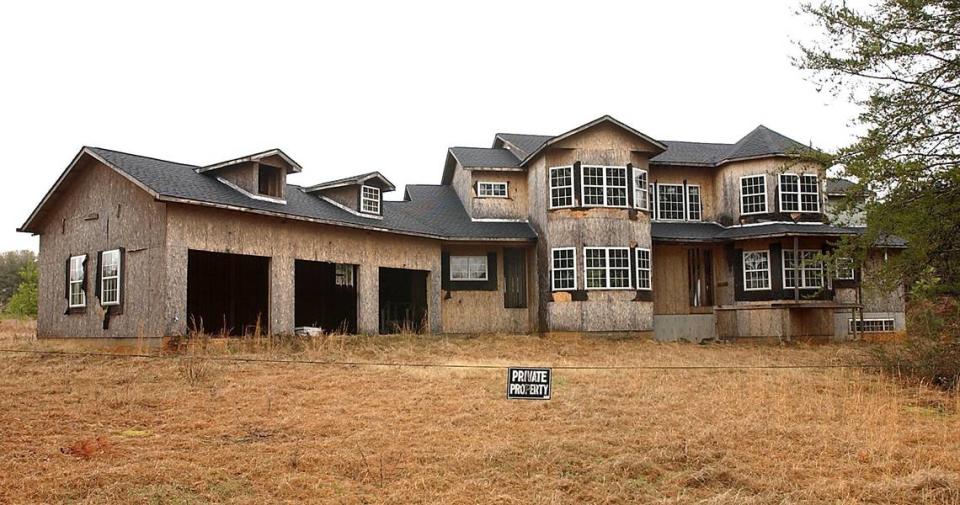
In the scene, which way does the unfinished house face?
toward the camera

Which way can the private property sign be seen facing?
toward the camera

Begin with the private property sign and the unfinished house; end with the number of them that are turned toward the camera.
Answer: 2

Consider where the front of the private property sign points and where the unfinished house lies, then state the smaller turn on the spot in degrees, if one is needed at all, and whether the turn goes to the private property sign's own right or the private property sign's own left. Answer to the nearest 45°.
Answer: approximately 180°

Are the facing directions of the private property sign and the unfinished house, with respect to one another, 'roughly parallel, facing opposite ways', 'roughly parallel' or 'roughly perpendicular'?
roughly parallel

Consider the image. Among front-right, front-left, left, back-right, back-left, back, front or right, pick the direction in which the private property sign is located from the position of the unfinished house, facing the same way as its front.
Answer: front
